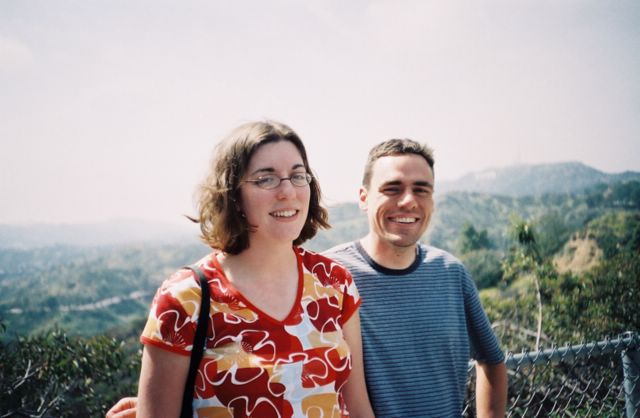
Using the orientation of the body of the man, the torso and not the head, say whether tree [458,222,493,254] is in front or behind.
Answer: behind

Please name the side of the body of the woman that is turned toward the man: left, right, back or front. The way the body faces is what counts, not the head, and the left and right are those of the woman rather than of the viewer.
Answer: left

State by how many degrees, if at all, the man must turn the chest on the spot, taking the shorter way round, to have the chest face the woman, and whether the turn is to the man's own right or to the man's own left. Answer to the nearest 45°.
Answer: approximately 45° to the man's own right

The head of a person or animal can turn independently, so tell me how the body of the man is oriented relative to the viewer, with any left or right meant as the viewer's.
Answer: facing the viewer

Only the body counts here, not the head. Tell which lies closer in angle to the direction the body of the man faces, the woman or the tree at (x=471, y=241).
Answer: the woman

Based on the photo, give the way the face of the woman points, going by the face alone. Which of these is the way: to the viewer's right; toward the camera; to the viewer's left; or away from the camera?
toward the camera

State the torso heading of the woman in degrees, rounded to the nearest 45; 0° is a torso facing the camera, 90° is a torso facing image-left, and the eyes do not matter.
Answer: approximately 315°

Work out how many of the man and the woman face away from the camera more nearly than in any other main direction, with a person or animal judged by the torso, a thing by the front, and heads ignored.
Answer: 0
